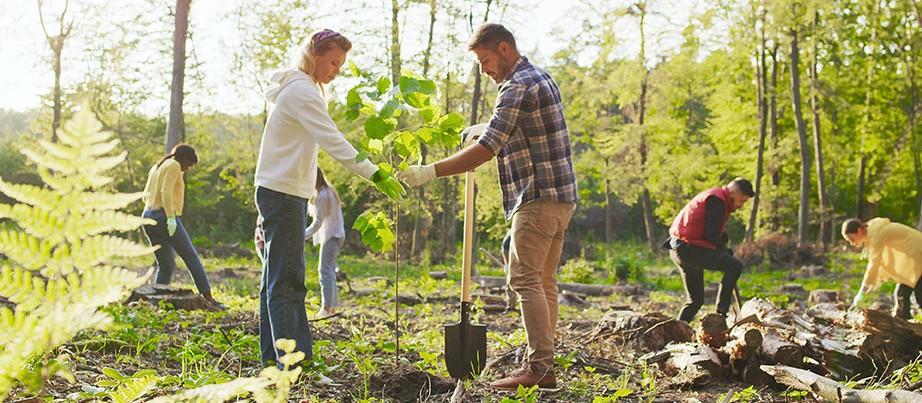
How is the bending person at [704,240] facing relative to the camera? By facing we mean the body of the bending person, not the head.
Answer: to the viewer's right

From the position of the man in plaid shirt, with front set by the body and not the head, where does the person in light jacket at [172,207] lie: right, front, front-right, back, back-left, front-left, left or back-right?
front-right

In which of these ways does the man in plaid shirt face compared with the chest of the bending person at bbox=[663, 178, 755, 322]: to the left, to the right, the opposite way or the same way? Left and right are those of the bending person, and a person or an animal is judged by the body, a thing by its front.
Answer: the opposite way

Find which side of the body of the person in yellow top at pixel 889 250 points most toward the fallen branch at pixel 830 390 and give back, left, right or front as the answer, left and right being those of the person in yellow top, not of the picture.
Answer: left

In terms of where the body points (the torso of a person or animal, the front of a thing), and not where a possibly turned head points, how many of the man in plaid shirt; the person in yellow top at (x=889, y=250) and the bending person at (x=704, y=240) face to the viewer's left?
2

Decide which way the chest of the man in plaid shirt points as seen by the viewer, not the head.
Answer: to the viewer's left

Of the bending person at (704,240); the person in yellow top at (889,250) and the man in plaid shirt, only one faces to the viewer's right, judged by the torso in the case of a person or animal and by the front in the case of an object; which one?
the bending person

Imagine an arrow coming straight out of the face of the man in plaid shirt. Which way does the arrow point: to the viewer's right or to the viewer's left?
to the viewer's left

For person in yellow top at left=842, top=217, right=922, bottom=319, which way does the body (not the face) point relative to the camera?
to the viewer's left

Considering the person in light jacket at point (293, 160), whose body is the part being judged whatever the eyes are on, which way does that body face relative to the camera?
to the viewer's right

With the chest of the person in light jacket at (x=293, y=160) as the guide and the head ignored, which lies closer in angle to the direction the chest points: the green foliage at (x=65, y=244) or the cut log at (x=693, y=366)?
the cut log
